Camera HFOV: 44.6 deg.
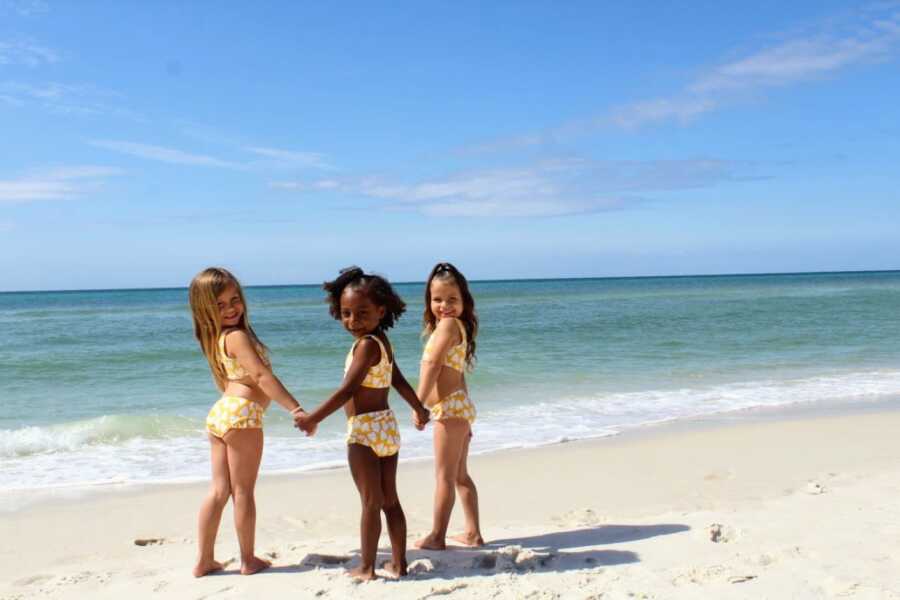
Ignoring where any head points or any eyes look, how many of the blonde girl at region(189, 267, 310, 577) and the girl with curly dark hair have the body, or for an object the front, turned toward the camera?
0

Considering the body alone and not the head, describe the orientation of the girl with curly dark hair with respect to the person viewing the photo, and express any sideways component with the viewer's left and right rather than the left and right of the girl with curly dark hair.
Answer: facing away from the viewer and to the left of the viewer

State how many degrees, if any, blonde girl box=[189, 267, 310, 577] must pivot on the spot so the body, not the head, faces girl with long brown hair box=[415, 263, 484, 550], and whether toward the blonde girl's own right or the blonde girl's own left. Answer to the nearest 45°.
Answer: approximately 45° to the blonde girl's own right

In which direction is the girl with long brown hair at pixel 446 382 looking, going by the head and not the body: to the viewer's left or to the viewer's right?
to the viewer's left

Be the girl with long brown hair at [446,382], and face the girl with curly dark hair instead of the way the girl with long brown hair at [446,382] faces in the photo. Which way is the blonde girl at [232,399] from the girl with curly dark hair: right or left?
right

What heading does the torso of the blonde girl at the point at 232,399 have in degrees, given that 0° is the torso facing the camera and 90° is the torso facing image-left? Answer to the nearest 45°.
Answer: approximately 225°
